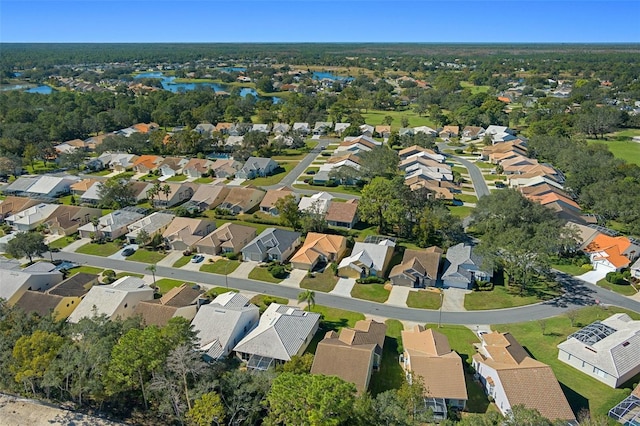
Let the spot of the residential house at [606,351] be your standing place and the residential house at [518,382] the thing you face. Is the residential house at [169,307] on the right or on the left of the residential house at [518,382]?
right

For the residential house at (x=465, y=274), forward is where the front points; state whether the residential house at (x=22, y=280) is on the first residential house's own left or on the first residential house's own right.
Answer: on the first residential house's own right

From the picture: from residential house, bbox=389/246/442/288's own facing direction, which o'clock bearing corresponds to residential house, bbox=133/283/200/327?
residential house, bbox=133/283/200/327 is roughly at 2 o'clock from residential house, bbox=389/246/442/288.

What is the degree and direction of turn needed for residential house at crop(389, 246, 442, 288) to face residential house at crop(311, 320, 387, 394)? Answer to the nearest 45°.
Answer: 0° — it already faces it

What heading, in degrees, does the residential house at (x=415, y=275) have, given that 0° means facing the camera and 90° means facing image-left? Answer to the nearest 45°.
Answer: approximately 0°

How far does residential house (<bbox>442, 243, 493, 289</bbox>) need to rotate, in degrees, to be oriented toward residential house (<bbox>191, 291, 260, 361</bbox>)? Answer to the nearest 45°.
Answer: approximately 45° to its right

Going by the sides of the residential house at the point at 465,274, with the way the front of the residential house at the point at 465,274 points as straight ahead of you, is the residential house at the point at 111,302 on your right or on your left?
on your right

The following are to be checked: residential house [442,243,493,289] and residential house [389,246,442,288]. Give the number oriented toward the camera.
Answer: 2

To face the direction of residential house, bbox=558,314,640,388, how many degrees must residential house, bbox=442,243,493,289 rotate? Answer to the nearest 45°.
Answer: approximately 45° to its left
